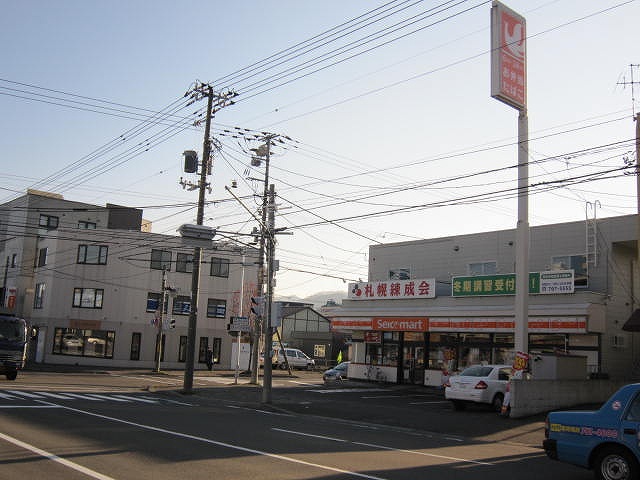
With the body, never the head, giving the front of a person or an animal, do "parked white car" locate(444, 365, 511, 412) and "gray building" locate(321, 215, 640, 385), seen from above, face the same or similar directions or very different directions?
very different directions

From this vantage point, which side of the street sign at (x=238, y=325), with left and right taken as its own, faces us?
front

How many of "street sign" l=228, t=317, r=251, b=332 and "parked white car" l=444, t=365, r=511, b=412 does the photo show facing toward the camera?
1

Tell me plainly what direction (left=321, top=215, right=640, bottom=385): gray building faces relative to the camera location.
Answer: facing the viewer and to the left of the viewer

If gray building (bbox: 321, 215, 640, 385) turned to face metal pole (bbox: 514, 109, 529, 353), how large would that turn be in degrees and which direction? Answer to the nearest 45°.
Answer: approximately 45° to its left

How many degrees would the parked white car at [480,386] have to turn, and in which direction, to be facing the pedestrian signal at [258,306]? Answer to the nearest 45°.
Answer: approximately 135° to its left

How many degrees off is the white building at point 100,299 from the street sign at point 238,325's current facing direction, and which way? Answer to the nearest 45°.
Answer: approximately 135° to its right

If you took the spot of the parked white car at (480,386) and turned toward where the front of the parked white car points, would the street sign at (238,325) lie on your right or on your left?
on your left

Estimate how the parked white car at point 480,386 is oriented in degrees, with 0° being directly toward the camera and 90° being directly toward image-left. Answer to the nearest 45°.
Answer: approximately 225°
